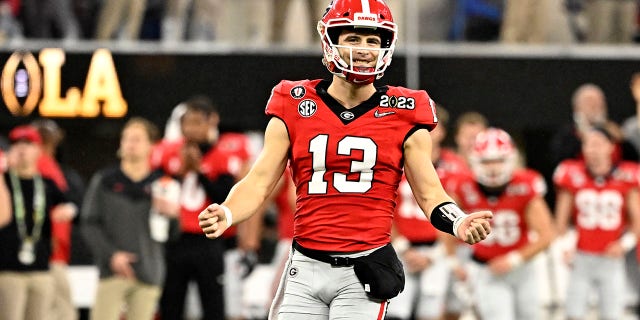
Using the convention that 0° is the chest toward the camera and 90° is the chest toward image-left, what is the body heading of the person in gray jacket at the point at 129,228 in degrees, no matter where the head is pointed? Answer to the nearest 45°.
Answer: approximately 0°

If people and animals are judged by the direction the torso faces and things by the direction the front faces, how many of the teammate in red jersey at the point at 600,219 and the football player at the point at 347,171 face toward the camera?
2

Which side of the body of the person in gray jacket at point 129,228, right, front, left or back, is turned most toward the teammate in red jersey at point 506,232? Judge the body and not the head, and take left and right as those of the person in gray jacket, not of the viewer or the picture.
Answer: left

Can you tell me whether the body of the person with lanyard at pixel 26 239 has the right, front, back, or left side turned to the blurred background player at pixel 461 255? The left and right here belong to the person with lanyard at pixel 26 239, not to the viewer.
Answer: left

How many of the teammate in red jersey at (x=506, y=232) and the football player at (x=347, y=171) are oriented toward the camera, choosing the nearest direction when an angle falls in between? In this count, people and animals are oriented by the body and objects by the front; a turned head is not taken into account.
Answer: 2

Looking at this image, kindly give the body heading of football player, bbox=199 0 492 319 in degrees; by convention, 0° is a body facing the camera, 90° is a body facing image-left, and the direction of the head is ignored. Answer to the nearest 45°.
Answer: approximately 0°

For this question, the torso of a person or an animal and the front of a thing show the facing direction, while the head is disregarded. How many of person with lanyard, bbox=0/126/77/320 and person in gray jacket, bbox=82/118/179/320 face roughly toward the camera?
2

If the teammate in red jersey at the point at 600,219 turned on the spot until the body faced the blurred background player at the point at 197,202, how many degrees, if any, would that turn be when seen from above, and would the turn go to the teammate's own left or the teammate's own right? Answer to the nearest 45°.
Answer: approximately 45° to the teammate's own right

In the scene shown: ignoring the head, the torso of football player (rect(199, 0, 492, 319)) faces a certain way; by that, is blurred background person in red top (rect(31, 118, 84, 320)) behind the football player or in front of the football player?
behind

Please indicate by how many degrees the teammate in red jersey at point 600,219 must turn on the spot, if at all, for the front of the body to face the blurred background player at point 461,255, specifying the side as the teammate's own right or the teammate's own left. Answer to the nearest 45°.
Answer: approximately 90° to the teammate's own right

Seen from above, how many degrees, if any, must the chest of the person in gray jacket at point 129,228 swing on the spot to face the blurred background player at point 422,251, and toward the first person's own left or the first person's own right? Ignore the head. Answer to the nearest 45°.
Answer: approximately 90° to the first person's own left
